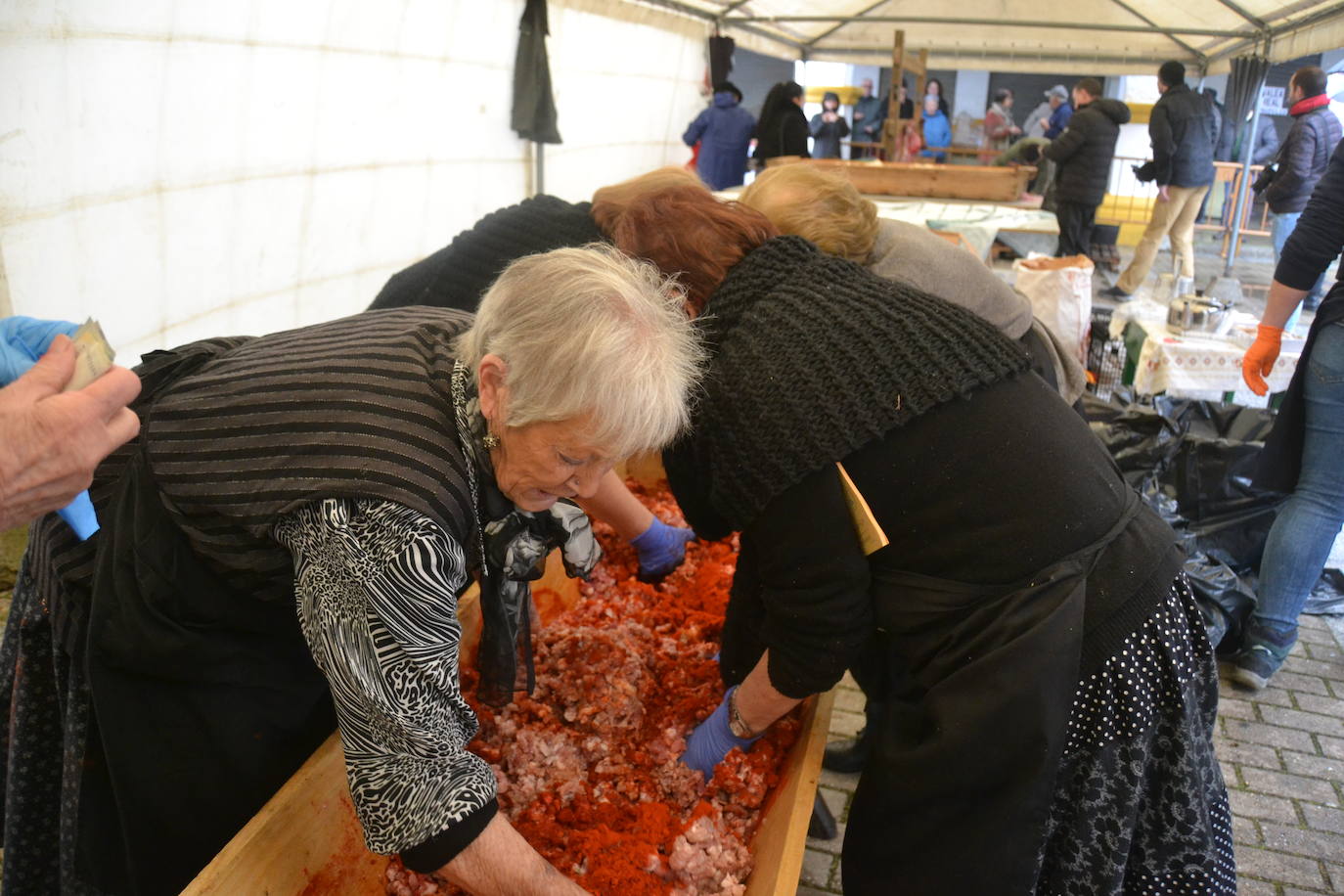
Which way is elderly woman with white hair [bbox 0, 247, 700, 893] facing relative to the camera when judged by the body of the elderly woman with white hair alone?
to the viewer's right

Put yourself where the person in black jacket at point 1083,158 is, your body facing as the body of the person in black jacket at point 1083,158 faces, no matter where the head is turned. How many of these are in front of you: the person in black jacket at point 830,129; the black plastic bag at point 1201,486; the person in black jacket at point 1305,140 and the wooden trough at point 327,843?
1

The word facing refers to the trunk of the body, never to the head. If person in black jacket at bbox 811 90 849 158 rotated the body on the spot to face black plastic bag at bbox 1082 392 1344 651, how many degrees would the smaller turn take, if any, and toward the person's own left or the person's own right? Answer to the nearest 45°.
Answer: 0° — they already face it

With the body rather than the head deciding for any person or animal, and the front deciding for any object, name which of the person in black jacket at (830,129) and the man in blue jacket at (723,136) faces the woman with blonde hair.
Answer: the person in black jacket

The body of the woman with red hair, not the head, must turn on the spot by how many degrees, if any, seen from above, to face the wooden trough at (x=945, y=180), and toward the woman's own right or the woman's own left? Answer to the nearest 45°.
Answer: approximately 90° to the woman's own right

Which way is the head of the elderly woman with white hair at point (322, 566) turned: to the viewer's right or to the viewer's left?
to the viewer's right

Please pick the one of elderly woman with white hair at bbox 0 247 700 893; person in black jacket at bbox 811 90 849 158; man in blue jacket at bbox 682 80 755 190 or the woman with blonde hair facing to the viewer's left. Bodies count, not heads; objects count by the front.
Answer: the woman with blonde hair

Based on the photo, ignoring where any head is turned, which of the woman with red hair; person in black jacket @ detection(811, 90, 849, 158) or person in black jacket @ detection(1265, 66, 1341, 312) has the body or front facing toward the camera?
person in black jacket @ detection(811, 90, 849, 158)

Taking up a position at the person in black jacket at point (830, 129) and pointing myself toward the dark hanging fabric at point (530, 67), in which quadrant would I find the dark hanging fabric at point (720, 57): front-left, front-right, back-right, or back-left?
front-right

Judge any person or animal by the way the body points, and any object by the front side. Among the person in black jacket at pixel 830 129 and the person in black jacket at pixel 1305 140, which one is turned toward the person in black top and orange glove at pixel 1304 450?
the person in black jacket at pixel 830 129

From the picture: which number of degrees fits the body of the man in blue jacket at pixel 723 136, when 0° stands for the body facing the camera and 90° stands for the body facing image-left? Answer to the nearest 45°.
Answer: approximately 180°

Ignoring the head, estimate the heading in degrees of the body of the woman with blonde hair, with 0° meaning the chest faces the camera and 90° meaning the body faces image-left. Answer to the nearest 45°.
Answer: approximately 90°

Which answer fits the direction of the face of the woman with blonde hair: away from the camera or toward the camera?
away from the camera
